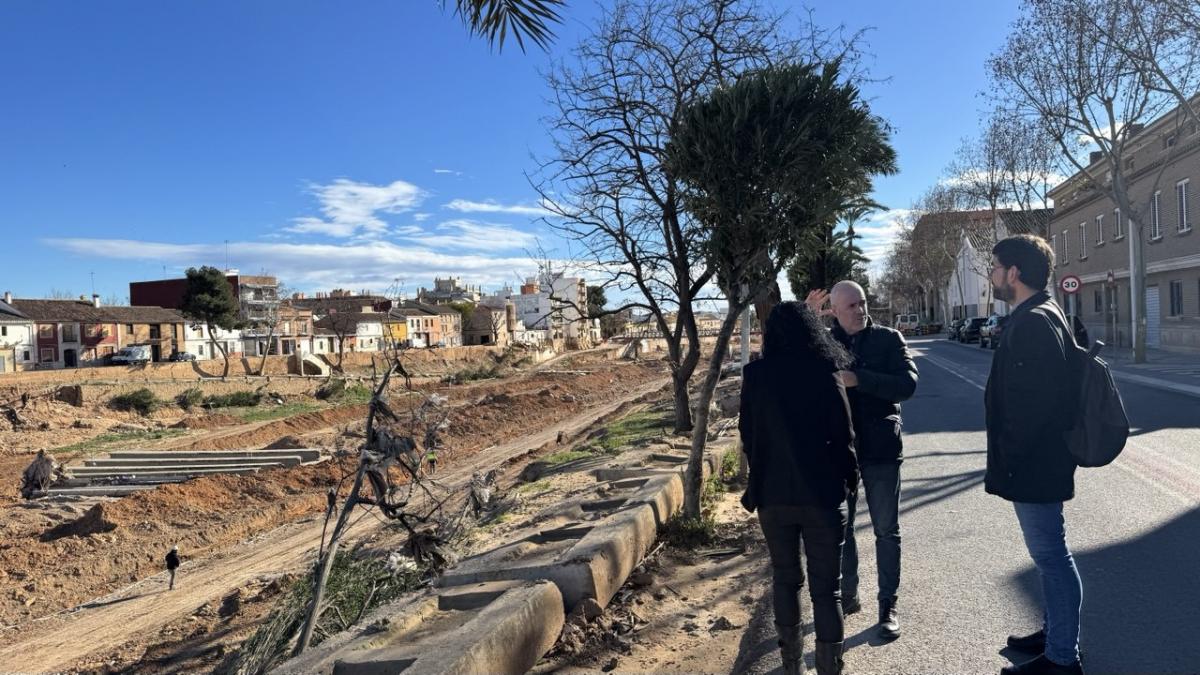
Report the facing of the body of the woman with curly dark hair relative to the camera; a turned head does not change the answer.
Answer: away from the camera

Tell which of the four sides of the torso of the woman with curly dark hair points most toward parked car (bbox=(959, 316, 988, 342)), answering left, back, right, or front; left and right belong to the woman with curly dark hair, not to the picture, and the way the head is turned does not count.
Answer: front

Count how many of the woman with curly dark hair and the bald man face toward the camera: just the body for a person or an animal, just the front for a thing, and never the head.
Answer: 1

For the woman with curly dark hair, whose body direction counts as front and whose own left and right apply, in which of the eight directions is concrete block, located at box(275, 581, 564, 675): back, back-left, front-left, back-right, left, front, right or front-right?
left

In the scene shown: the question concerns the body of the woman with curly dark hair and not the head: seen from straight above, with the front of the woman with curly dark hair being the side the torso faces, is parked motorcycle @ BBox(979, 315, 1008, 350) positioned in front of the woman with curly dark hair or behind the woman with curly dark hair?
in front

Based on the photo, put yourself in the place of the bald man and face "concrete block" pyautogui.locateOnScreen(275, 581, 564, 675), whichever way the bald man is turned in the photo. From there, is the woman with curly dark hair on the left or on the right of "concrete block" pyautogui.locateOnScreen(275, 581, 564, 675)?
left

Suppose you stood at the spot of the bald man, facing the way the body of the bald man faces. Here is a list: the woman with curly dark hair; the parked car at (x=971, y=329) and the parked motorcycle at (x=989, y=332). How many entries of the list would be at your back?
2

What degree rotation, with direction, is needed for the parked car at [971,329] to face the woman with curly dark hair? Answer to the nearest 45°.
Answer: approximately 180°

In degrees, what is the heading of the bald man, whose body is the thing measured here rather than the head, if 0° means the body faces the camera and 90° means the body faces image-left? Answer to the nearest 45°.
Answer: approximately 0°
